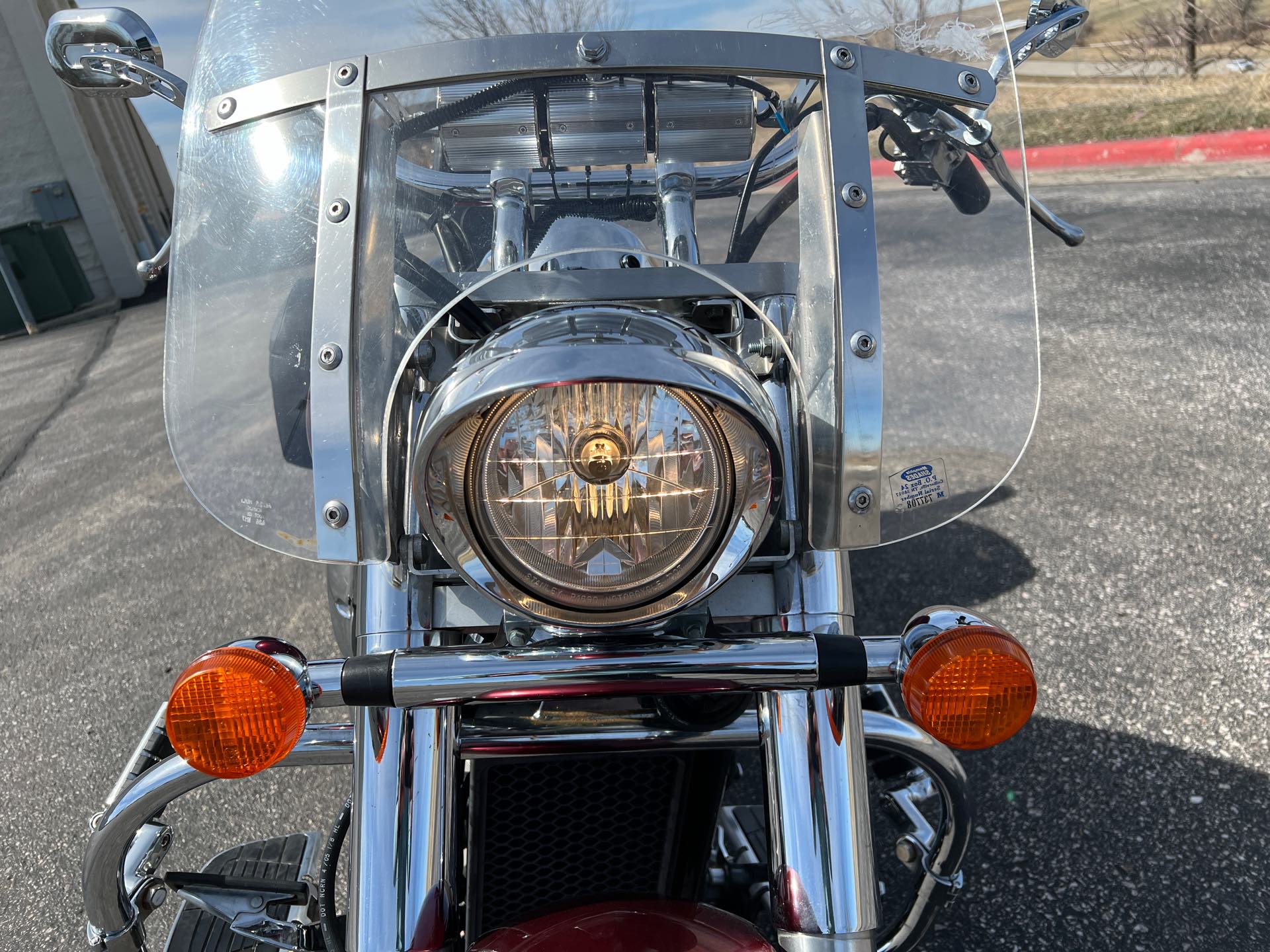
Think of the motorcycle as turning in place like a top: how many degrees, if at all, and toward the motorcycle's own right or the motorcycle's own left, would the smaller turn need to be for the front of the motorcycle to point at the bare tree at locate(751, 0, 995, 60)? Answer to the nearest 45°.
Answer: approximately 135° to the motorcycle's own left

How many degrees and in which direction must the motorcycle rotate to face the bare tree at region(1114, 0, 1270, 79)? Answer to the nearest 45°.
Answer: approximately 135° to its left

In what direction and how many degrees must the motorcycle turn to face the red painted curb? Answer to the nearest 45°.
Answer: approximately 135° to its left

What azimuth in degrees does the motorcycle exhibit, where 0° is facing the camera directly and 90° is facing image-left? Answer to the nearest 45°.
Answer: approximately 0°
